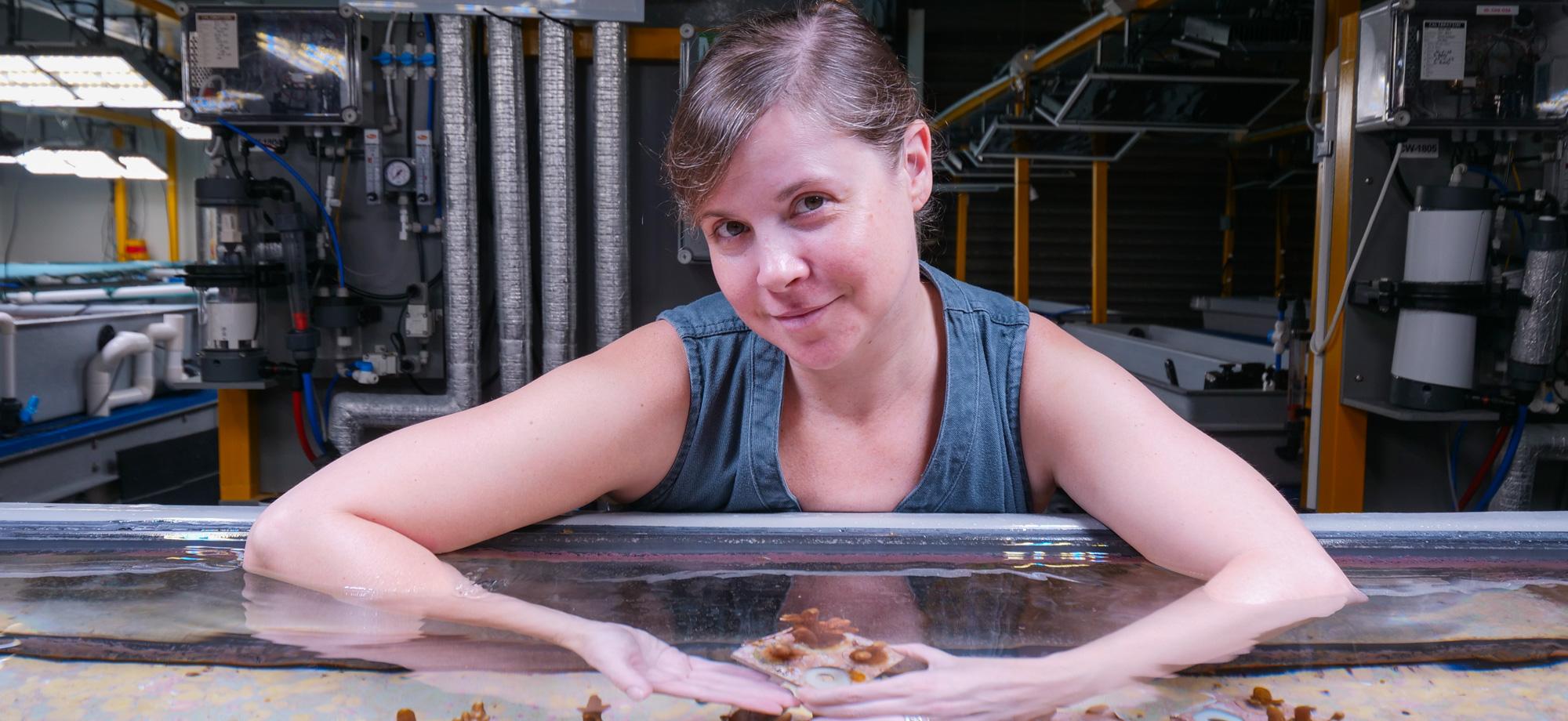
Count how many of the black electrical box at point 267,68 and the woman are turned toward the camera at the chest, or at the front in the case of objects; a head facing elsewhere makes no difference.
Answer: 2

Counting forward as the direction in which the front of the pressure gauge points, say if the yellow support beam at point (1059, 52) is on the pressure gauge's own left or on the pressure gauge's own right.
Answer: on the pressure gauge's own left

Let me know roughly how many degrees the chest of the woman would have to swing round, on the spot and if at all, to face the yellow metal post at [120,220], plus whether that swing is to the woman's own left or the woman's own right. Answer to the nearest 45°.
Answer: approximately 135° to the woman's own right

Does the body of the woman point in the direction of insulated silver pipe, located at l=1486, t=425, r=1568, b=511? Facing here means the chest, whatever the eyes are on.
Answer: no

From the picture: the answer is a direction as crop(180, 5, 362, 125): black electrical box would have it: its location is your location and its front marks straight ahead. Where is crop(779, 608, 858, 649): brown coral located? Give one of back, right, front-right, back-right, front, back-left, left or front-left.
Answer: front

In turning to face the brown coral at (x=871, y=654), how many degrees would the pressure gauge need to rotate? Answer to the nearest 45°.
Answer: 0° — it already faces it

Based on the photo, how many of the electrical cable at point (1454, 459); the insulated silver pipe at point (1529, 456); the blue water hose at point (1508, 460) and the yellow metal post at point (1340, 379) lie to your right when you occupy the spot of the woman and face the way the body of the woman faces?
0

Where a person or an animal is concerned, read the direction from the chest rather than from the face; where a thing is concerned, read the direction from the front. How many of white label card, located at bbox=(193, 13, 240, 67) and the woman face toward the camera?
2

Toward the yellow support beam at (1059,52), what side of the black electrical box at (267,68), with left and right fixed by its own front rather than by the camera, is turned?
left

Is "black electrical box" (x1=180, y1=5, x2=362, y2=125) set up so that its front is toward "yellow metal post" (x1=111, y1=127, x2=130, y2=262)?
no

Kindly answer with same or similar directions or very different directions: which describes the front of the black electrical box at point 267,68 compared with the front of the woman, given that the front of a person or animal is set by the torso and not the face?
same or similar directions

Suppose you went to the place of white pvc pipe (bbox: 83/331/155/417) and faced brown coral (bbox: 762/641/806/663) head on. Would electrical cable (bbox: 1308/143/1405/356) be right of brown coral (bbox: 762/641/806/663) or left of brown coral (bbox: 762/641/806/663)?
left

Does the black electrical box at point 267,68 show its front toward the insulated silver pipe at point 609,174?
no

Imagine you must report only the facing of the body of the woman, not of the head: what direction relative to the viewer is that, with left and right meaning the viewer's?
facing the viewer

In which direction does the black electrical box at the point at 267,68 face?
toward the camera
